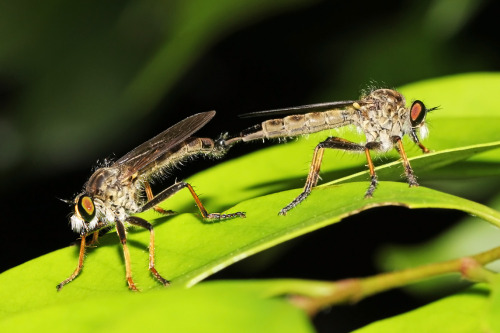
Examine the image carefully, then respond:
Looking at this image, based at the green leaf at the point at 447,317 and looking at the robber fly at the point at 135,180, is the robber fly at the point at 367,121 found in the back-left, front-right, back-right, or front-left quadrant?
front-right

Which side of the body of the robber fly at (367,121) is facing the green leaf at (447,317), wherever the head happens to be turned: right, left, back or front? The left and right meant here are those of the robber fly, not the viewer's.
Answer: right

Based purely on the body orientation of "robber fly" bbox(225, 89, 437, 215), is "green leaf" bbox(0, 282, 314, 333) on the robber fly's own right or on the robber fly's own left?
on the robber fly's own right

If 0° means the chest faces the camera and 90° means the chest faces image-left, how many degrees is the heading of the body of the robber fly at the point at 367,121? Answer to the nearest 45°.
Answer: approximately 270°

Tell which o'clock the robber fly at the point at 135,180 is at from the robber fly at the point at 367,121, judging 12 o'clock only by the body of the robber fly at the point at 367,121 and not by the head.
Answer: the robber fly at the point at 135,180 is roughly at 5 o'clock from the robber fly at the point at 367,121.
